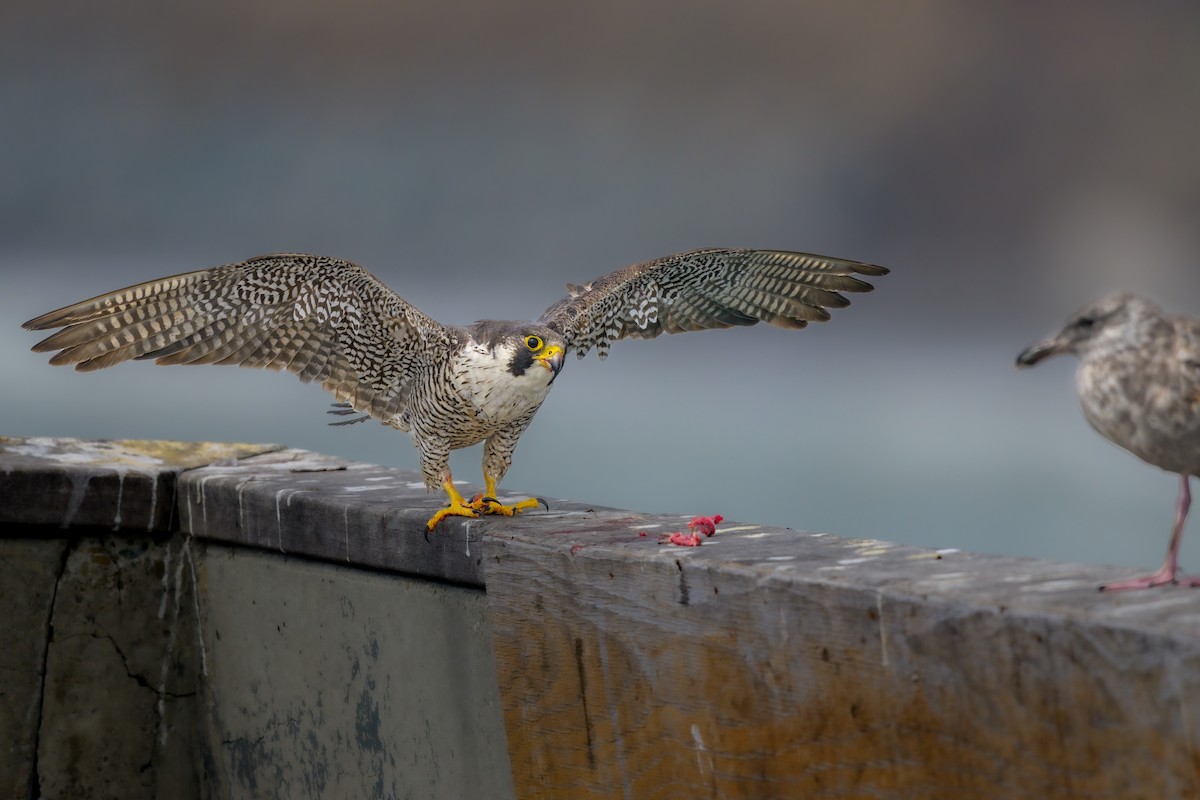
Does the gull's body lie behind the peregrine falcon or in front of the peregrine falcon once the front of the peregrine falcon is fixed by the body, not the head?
in front

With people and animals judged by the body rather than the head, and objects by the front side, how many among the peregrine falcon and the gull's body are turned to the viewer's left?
1

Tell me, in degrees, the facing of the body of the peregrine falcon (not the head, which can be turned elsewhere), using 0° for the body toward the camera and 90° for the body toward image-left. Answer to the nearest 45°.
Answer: approximately 315°

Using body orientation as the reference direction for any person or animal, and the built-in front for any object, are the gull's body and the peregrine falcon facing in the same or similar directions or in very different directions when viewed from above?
very different directions

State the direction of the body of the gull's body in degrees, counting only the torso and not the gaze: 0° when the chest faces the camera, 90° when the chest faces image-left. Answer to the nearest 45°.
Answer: approximately 90°

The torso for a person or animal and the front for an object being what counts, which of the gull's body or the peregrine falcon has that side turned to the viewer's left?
the gull's body
